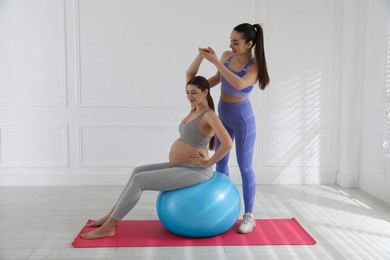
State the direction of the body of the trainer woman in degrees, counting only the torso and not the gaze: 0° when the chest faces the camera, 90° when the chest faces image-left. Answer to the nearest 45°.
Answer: approximately 45°

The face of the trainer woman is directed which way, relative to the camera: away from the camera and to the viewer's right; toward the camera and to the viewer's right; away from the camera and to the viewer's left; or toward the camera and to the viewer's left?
toward the camera and to the viewer's left
